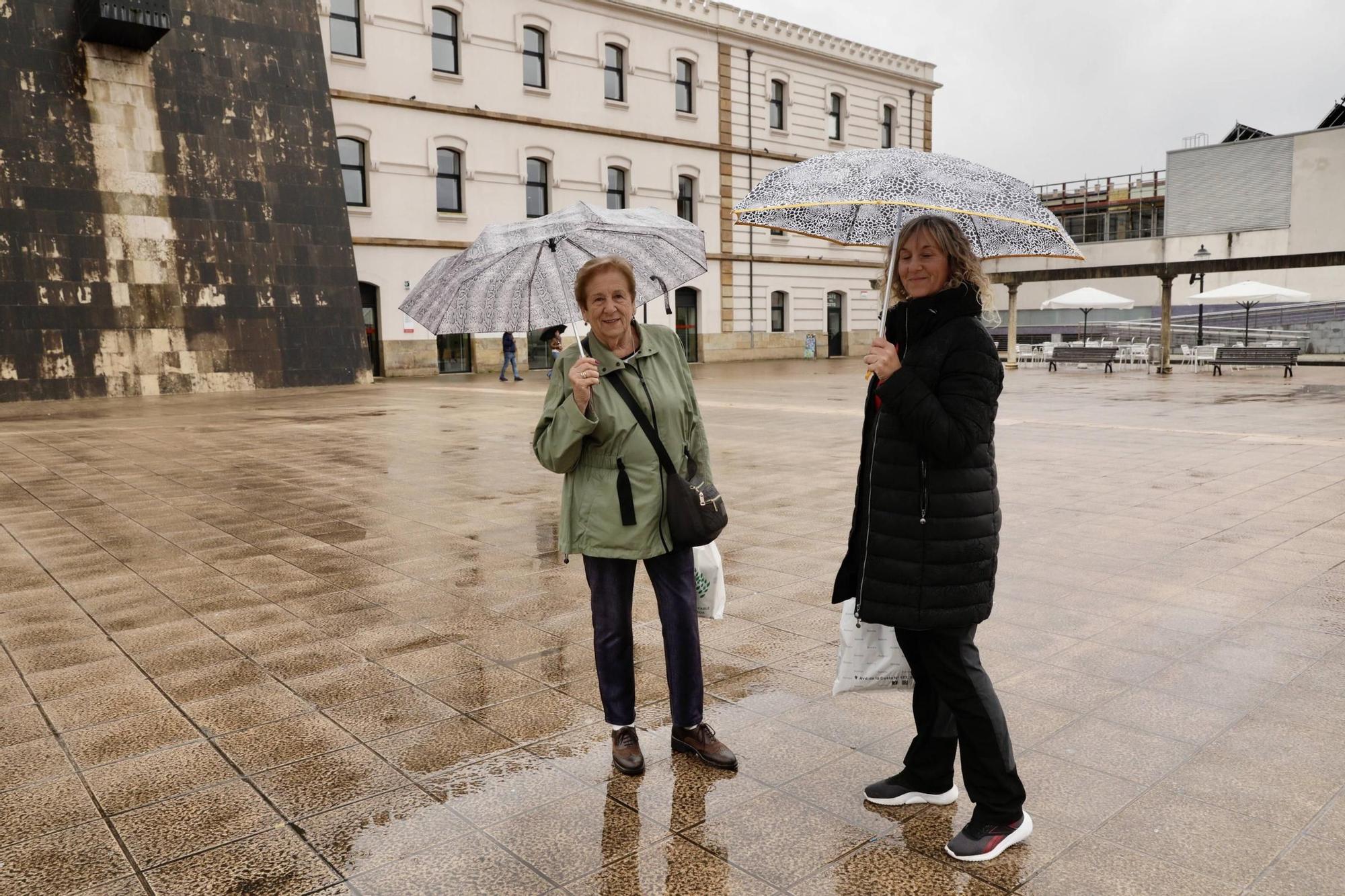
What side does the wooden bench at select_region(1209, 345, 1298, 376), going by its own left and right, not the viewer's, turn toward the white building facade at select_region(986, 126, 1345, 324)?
back

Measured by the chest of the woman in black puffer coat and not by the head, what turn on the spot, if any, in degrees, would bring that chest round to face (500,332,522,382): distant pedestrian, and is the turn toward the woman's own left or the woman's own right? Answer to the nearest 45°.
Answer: approximately 90° to the woman's own right

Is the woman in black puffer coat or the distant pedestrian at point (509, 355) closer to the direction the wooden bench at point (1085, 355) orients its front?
the woman in black puffer coat

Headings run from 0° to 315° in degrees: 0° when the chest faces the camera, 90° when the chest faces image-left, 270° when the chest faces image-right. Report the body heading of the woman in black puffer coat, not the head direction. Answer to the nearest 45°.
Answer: approximately 45°

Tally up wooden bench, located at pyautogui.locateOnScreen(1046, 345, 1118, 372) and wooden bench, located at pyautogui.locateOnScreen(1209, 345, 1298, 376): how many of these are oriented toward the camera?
2

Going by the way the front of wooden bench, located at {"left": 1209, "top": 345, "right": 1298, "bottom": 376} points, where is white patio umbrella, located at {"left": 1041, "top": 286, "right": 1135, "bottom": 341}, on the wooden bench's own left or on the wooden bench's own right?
on the wooden bench's own right

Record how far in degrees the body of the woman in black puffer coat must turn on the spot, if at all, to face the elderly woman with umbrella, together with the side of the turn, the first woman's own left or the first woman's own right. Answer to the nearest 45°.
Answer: approximately 45° to the first woman's own right

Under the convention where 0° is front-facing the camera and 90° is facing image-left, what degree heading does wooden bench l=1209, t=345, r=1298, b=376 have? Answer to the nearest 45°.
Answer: approximately 0°
